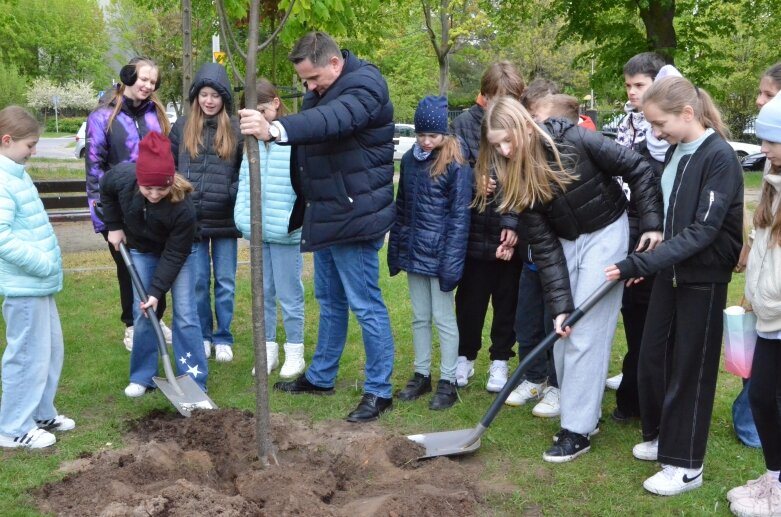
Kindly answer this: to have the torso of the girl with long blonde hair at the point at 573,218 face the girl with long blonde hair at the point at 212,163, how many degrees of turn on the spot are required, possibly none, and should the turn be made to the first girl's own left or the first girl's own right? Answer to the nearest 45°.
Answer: approximately 90° to the first girl's own right

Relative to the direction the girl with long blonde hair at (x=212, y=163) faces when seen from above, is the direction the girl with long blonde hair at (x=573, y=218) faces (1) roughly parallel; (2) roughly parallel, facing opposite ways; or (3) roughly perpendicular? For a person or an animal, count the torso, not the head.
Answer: roughly perpendicular

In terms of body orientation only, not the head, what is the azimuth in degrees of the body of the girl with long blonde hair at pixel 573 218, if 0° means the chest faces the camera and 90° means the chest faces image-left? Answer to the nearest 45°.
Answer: approximately 45°

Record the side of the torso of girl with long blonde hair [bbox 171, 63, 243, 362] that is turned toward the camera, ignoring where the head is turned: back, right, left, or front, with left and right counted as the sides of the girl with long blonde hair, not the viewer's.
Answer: front

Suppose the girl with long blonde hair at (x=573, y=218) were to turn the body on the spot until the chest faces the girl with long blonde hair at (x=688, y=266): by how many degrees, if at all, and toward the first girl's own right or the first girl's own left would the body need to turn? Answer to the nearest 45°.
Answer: approximately 90° to the first girl's own left

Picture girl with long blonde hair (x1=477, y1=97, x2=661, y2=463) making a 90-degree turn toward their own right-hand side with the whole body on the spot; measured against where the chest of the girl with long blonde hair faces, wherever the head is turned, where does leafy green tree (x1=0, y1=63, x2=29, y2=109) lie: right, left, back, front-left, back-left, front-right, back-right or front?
front

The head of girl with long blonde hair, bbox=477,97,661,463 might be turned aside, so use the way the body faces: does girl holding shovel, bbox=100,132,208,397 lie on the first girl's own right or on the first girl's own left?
on the first girl's own right

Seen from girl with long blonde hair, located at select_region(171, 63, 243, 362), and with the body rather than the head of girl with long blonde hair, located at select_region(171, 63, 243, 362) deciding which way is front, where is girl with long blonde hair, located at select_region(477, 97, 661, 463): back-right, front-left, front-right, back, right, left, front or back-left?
front-left

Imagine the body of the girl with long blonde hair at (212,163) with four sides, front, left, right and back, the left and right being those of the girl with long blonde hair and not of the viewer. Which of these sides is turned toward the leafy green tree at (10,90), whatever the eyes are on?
back

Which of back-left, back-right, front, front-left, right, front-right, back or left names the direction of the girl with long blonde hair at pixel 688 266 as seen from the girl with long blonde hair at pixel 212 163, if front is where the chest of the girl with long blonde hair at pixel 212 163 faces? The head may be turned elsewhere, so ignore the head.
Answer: front-left

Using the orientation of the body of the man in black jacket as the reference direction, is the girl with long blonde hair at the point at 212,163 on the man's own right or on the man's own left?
on the man's own right
